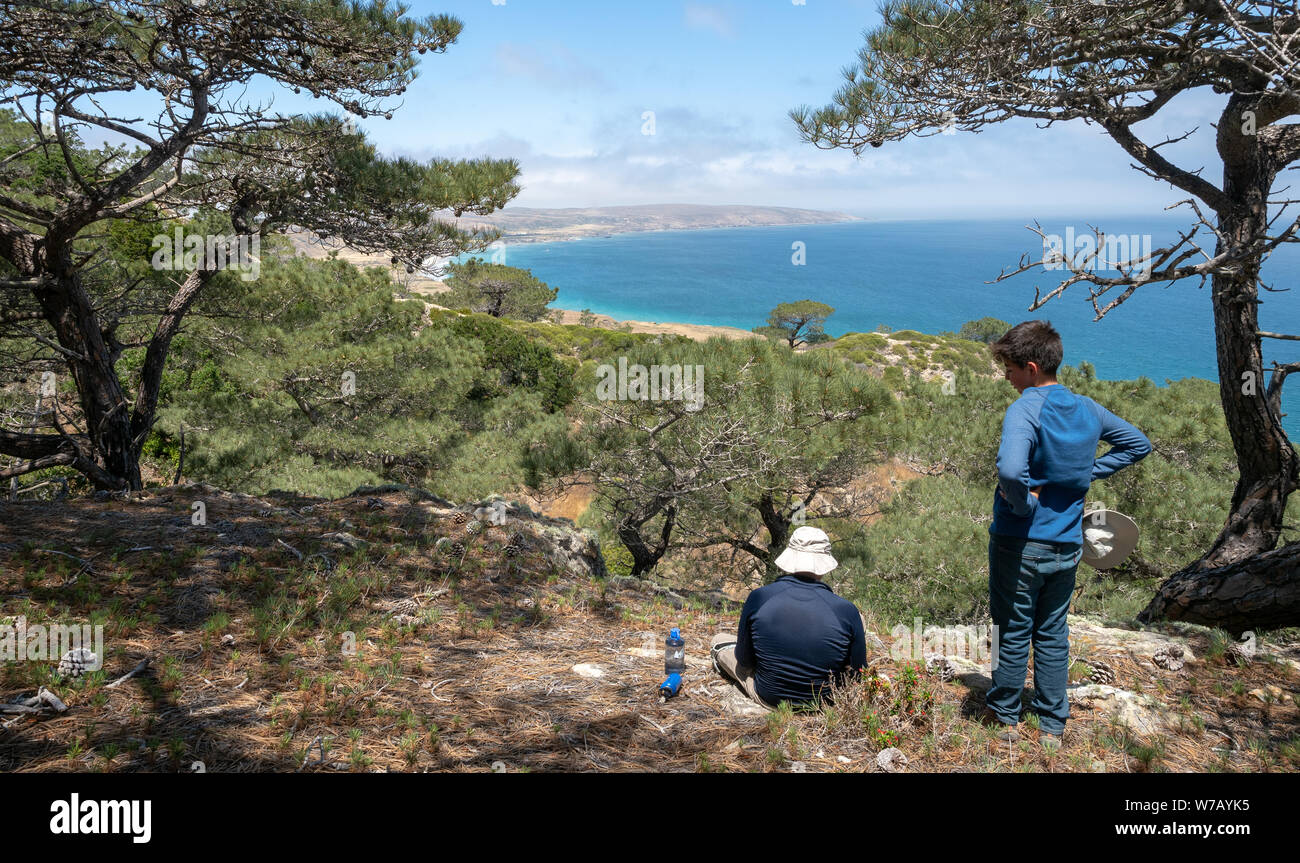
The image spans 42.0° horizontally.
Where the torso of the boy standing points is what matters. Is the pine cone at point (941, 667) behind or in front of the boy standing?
in front

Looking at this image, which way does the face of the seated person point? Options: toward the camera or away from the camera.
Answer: away from the camera

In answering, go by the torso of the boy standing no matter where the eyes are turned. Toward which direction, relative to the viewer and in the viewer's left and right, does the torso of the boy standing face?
facing away from the viewer and to the left of the viewer

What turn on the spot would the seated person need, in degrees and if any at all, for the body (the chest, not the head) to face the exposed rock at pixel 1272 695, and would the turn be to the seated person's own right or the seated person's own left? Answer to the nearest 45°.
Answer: approximately 90° to the seated person's own right

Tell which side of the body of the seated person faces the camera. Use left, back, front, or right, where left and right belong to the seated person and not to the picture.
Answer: back

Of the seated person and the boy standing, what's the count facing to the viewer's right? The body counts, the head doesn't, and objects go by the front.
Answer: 0
